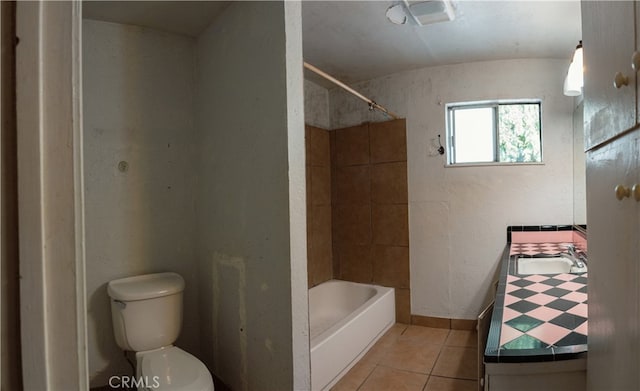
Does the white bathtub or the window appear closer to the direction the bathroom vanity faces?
the white bathtub

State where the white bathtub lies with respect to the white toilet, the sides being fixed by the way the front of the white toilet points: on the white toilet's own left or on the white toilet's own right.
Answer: on the white toilet's own left

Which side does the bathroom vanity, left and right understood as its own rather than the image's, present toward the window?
right

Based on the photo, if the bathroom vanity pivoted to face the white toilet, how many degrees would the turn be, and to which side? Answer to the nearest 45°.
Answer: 0° — it already faces it

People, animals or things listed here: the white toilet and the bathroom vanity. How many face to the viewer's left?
1

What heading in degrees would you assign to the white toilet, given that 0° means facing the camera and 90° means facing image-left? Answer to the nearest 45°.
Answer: approximately 315°

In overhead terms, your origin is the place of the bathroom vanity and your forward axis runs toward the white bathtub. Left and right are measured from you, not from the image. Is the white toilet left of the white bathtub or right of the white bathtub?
left

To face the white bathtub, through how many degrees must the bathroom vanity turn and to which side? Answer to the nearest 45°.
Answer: approximately 45° to its right

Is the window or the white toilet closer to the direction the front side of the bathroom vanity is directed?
the white toilet

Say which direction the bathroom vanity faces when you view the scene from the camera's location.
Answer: facing to the left of the viewer

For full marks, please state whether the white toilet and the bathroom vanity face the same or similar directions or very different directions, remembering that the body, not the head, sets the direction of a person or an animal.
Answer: very different directions
